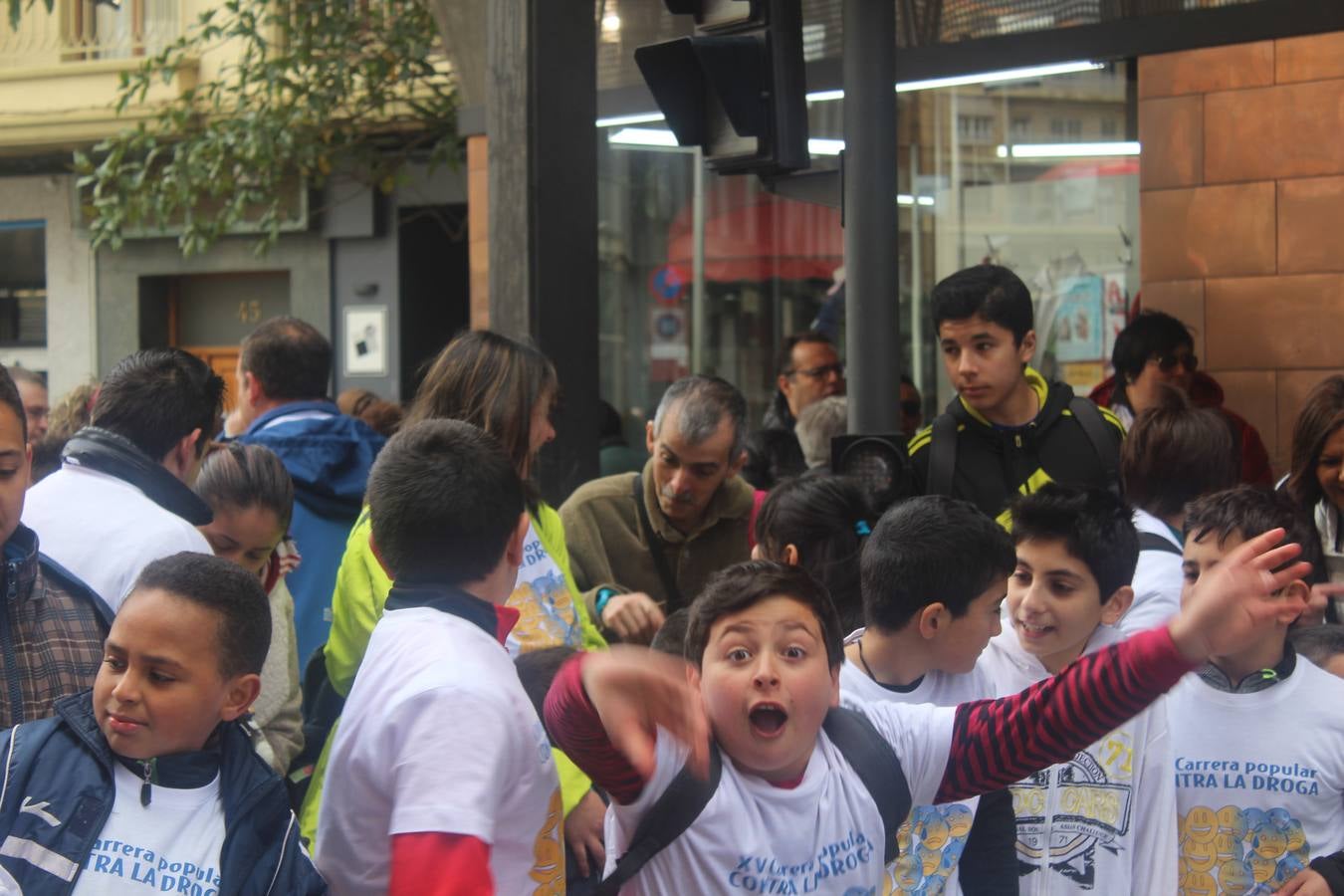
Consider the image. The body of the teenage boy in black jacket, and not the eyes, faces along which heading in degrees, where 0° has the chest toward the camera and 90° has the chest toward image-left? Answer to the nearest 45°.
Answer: approximately 0°

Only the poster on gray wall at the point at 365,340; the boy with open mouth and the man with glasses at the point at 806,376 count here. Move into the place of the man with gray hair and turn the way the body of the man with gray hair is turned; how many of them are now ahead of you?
1

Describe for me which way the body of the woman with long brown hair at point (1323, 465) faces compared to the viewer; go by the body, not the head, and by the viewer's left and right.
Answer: facing the viewer and to the right of the viewer
